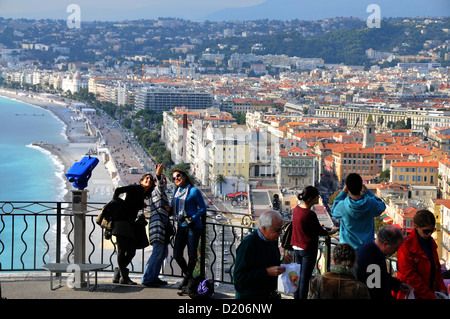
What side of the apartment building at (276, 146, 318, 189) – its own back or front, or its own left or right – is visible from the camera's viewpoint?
front

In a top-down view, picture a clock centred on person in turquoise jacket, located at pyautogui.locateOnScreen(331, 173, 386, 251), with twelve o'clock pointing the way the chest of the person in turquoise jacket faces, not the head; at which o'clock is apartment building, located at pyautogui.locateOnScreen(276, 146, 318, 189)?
The apartment building is roughly at 12 o'clock from the person in turquoise jacket.

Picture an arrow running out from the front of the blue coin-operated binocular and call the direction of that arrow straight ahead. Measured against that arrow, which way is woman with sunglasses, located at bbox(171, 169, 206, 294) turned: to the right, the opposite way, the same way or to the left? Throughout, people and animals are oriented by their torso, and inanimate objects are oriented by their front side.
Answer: the opposite way

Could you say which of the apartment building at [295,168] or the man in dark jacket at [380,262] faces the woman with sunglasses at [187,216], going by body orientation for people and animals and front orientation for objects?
the apartment building

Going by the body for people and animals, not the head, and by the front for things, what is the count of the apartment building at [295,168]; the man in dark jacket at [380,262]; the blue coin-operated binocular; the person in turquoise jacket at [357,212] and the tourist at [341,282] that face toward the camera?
1

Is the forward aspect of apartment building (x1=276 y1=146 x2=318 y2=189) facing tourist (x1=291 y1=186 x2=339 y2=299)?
yes

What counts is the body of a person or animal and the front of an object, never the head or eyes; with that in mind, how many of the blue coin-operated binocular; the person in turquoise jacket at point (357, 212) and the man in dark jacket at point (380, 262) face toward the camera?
0

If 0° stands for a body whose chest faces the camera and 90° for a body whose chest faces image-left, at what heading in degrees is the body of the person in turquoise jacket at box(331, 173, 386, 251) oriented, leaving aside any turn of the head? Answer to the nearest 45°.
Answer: approximately 180°

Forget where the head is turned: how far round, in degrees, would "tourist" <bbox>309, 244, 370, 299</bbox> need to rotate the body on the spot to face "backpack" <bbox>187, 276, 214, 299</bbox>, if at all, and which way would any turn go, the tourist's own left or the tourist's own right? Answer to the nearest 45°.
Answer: approximately 45° to the tourist's own left

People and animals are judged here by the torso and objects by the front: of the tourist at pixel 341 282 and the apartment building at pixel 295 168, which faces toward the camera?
the apartment building

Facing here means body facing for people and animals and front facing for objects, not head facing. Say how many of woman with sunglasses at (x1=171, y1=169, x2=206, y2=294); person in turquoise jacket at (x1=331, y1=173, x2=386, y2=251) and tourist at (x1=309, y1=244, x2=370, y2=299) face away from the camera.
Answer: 2

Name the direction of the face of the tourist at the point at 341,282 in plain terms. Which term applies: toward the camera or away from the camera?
away from the camera

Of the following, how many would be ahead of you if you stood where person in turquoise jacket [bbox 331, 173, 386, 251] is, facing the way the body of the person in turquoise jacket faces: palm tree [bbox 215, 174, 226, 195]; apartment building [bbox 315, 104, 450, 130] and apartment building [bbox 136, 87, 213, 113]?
3
